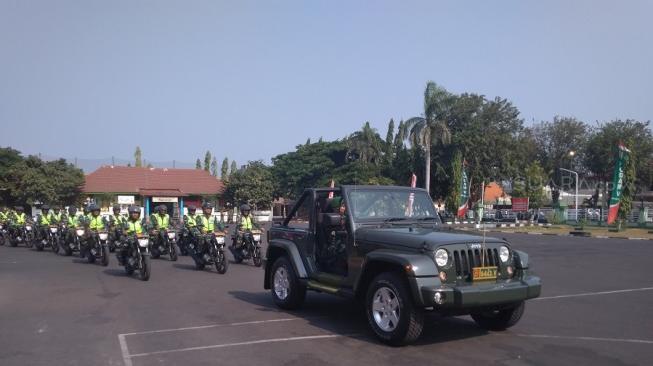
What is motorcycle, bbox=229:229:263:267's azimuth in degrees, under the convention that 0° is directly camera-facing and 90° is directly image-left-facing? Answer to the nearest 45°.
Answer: approximately 315°

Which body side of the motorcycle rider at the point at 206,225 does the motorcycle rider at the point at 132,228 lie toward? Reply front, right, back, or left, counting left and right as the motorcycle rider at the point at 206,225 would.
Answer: right

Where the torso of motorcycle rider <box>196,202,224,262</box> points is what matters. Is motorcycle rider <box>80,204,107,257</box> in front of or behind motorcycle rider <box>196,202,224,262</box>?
behind

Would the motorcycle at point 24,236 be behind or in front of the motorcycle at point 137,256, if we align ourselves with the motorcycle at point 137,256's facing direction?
behind

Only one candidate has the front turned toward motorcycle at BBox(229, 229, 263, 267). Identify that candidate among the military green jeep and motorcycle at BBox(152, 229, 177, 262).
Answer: motorcycle at BBox(152, 229, 177, 262)

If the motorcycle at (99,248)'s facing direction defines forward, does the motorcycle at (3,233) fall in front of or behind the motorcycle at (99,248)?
behind
